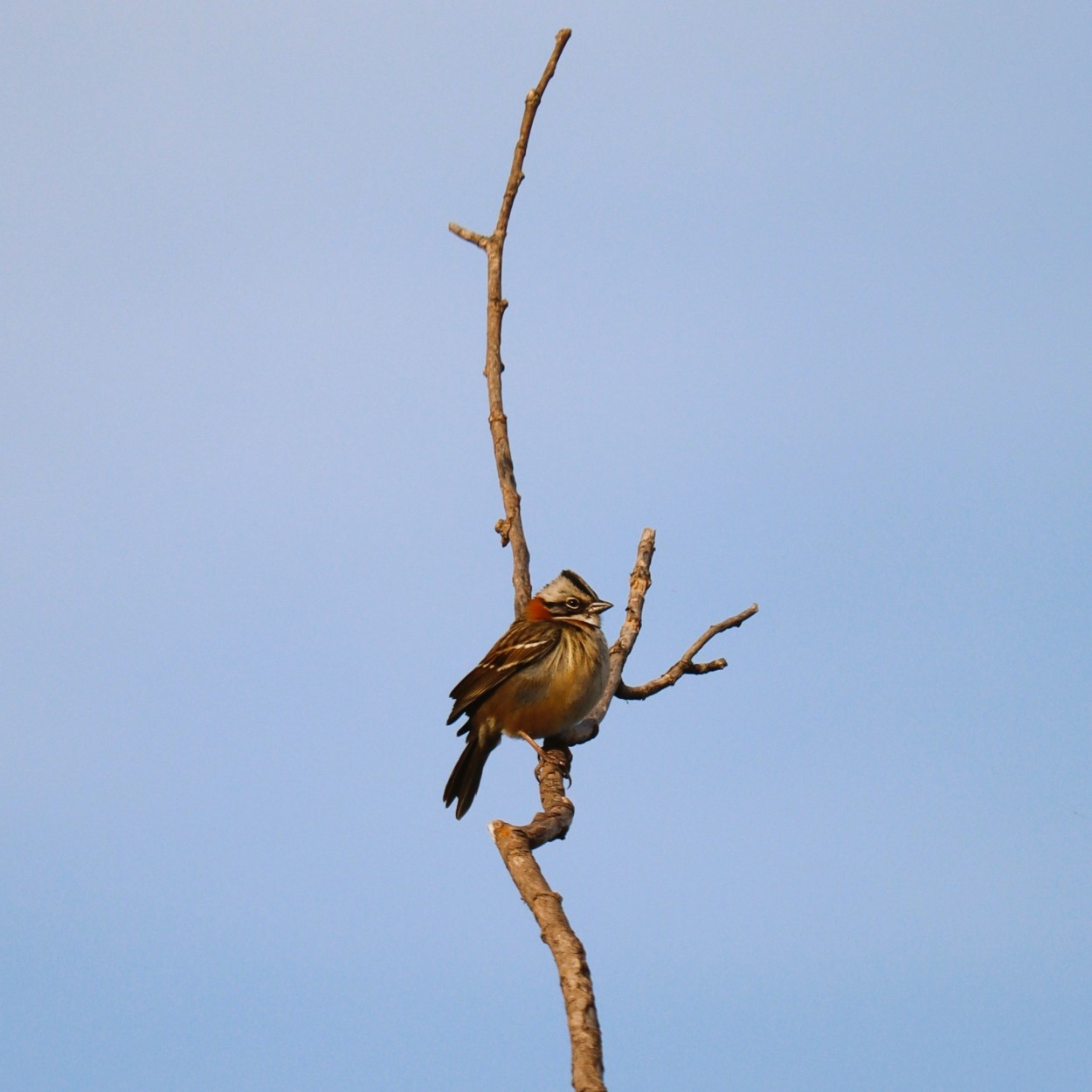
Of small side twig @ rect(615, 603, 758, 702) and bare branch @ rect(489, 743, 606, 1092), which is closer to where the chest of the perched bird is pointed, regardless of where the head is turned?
the small side twig

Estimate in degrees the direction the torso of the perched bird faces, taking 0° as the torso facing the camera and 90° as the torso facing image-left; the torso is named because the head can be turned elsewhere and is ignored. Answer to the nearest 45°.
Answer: approximately 270°
